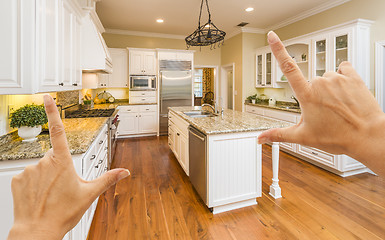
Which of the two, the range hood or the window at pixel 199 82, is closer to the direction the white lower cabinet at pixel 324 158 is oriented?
the range hood

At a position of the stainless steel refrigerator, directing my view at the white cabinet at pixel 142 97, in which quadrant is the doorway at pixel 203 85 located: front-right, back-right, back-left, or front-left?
back-right

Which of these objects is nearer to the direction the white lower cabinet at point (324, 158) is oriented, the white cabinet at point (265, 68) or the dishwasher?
the dishwasher

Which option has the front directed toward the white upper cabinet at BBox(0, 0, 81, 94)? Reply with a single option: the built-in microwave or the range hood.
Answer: the built-in microwave

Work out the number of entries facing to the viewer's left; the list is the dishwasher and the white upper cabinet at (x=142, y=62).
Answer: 1

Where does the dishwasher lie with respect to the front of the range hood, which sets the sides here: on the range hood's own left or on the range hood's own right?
on the range hood's own right
